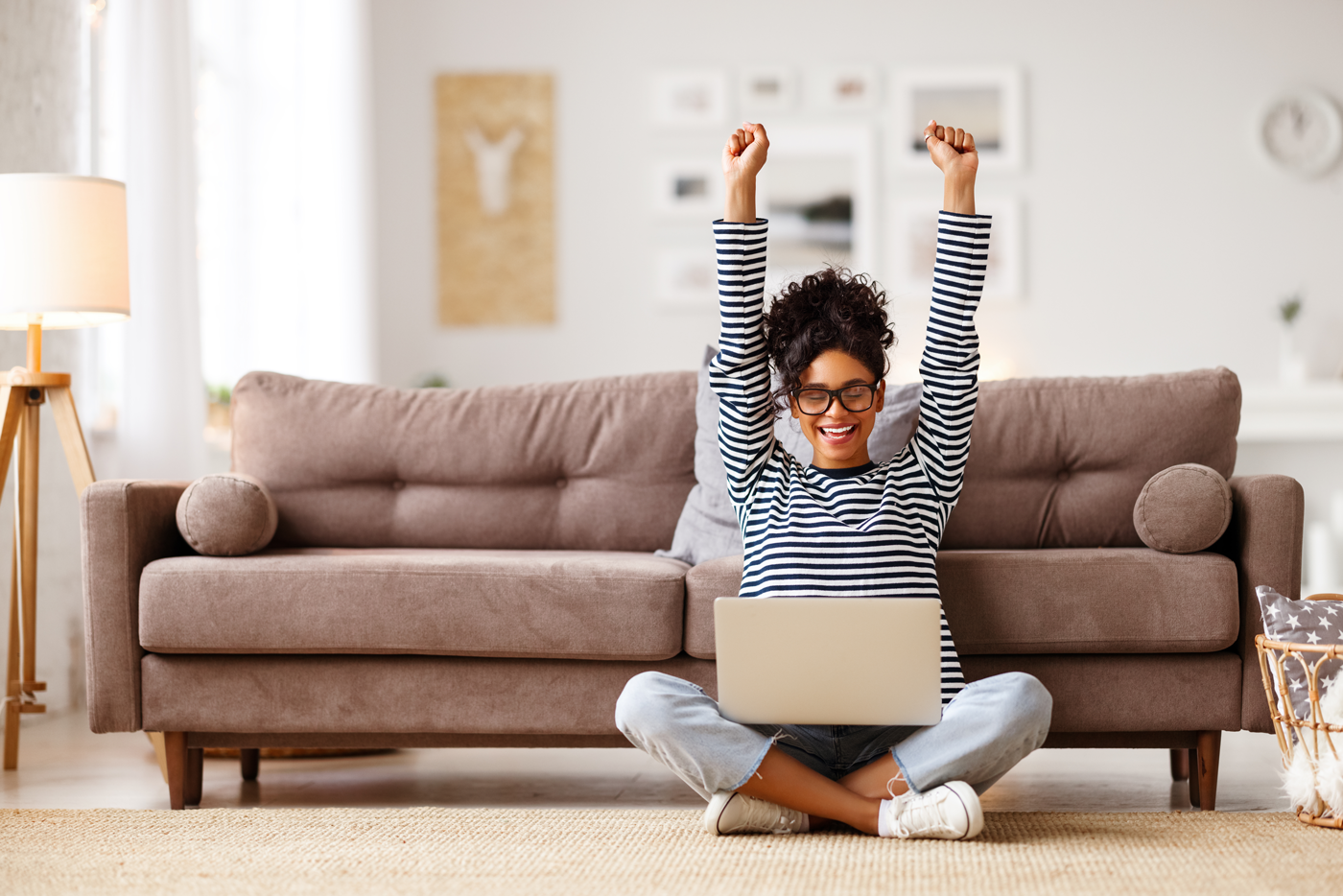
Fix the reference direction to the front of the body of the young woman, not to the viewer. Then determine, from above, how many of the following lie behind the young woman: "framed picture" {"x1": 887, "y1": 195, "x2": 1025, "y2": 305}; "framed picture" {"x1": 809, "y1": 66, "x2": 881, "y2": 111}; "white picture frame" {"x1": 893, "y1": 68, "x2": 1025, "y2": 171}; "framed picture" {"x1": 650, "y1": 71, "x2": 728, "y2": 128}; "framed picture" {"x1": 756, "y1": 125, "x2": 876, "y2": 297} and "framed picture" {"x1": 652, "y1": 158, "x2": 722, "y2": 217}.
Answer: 6

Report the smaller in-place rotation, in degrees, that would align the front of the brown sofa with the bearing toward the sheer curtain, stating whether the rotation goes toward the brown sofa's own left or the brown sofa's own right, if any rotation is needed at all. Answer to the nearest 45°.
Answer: approximately 135° to the brown sofa's own right

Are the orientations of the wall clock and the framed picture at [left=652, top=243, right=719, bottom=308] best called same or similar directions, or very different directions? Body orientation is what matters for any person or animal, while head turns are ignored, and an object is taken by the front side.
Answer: same or similar directions

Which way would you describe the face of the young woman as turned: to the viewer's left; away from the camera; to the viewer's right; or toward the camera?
toward the camera

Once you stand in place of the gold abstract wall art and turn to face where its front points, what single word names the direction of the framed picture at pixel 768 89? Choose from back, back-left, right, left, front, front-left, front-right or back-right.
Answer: left

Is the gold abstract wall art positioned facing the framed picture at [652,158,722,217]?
no

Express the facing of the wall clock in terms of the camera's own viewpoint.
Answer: facing the viewer

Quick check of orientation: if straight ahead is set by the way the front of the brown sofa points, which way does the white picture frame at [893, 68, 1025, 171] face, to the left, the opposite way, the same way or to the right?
the same way

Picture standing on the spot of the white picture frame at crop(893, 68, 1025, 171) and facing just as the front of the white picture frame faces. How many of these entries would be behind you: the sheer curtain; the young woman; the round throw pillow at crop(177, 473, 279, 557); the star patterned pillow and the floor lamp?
0

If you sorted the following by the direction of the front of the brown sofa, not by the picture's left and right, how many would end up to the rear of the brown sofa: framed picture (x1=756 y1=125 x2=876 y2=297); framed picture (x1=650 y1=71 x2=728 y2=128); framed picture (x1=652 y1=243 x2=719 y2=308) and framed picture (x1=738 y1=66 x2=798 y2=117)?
4

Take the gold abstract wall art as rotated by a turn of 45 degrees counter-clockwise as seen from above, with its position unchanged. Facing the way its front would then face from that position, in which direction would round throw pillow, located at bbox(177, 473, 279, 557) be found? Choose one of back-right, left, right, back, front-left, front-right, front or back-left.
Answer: front-right

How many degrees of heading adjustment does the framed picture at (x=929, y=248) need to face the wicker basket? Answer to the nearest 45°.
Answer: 0° — it already faces it

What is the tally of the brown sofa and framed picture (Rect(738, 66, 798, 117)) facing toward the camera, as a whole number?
2

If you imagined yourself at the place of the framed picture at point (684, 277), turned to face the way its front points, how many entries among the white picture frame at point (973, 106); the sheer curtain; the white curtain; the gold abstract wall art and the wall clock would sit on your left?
2

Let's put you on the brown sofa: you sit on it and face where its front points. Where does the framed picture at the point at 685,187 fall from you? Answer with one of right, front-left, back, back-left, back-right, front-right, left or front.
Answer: back

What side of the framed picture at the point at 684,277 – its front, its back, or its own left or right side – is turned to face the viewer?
front

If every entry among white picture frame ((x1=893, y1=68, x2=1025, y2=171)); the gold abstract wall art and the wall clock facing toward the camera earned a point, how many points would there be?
3

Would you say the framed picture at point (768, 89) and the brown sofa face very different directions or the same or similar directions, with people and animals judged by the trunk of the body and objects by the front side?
same or similar directions

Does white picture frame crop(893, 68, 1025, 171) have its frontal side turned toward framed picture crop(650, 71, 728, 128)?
no

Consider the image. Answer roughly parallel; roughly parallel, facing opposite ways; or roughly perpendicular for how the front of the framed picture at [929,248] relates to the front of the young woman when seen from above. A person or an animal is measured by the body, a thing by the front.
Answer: roughly parallel
